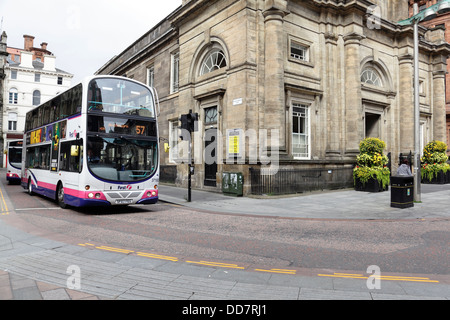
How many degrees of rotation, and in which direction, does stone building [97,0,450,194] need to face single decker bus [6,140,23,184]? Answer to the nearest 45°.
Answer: approximately 135° to its right

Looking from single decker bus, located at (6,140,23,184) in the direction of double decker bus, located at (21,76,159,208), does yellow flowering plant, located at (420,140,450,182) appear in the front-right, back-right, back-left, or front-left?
front-left

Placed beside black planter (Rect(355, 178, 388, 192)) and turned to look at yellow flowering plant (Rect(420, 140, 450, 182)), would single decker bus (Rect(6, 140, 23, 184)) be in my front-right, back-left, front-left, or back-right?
back-left

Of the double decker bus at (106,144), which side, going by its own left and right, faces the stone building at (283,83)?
left

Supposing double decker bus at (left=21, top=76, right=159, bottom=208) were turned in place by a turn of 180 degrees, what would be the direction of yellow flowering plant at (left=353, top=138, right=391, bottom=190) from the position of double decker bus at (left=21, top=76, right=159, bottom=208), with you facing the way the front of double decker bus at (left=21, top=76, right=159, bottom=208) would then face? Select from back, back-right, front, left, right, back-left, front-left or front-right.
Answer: back-right

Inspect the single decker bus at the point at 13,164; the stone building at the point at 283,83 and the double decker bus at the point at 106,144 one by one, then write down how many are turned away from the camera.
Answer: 0

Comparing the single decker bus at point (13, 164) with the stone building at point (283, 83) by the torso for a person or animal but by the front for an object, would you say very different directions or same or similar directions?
same or similar directions

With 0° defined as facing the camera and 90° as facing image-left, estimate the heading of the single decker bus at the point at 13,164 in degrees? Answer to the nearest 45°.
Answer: approximately 0°

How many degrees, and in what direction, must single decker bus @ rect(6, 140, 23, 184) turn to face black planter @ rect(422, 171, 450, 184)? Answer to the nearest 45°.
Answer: approximately 45° to its left

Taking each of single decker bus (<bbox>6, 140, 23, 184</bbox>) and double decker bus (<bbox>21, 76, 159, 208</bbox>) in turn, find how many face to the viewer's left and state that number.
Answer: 0

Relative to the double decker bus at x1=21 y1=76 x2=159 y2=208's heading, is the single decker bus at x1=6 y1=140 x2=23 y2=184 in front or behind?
behind

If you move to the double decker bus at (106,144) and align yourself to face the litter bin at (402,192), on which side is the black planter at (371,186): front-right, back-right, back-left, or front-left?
front-left

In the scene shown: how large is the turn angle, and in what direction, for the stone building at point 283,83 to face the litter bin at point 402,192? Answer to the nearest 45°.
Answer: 0° — it already faces it

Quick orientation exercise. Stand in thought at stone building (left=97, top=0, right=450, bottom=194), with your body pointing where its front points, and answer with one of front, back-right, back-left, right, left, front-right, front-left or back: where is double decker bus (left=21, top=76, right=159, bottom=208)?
right

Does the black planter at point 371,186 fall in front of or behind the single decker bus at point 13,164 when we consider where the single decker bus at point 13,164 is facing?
in front
